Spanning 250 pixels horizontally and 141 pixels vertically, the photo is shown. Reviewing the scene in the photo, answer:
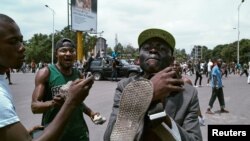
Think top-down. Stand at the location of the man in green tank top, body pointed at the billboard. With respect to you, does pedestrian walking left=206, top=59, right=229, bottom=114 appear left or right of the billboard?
right

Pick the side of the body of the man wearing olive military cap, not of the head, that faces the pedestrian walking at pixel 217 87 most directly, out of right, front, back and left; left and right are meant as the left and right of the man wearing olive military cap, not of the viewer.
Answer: back

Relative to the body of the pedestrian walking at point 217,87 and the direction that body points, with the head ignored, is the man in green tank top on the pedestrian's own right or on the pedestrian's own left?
on the pedestrian's own right

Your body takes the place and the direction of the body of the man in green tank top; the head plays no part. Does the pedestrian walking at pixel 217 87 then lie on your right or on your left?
on your left

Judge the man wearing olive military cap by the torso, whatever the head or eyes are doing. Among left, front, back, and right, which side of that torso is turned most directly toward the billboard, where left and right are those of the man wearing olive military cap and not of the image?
back

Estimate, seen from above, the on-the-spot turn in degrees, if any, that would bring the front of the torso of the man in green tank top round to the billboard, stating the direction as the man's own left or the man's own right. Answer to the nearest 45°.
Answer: approximately 135° to the man's own left
